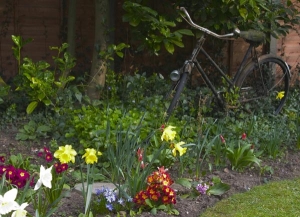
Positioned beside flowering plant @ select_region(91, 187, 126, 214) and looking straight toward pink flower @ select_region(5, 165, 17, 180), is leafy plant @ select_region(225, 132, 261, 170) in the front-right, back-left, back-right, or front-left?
back-right

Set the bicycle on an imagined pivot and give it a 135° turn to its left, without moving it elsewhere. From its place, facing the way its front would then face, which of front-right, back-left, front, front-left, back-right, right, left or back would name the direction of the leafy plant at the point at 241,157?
right

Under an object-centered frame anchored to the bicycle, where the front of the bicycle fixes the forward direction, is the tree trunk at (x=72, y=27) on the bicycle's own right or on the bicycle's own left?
on the bicycle's own right

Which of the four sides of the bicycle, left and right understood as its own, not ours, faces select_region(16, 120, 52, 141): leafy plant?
front

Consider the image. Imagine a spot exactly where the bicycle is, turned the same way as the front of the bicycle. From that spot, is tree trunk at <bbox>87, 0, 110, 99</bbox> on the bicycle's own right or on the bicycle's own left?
on the bicycle's own right

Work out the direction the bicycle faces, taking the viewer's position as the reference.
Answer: facing the viewer and to the left of the viewer

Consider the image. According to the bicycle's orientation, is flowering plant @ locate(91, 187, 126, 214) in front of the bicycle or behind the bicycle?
in front

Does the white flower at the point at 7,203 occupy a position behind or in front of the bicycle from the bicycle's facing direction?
in front

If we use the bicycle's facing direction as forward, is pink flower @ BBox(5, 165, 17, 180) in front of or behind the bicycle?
in front

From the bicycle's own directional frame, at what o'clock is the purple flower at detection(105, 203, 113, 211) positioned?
The purple flower is roughly at 11 o'clock from the bicycle.

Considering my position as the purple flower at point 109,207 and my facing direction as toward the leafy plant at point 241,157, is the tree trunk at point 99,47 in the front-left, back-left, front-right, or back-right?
front-left
